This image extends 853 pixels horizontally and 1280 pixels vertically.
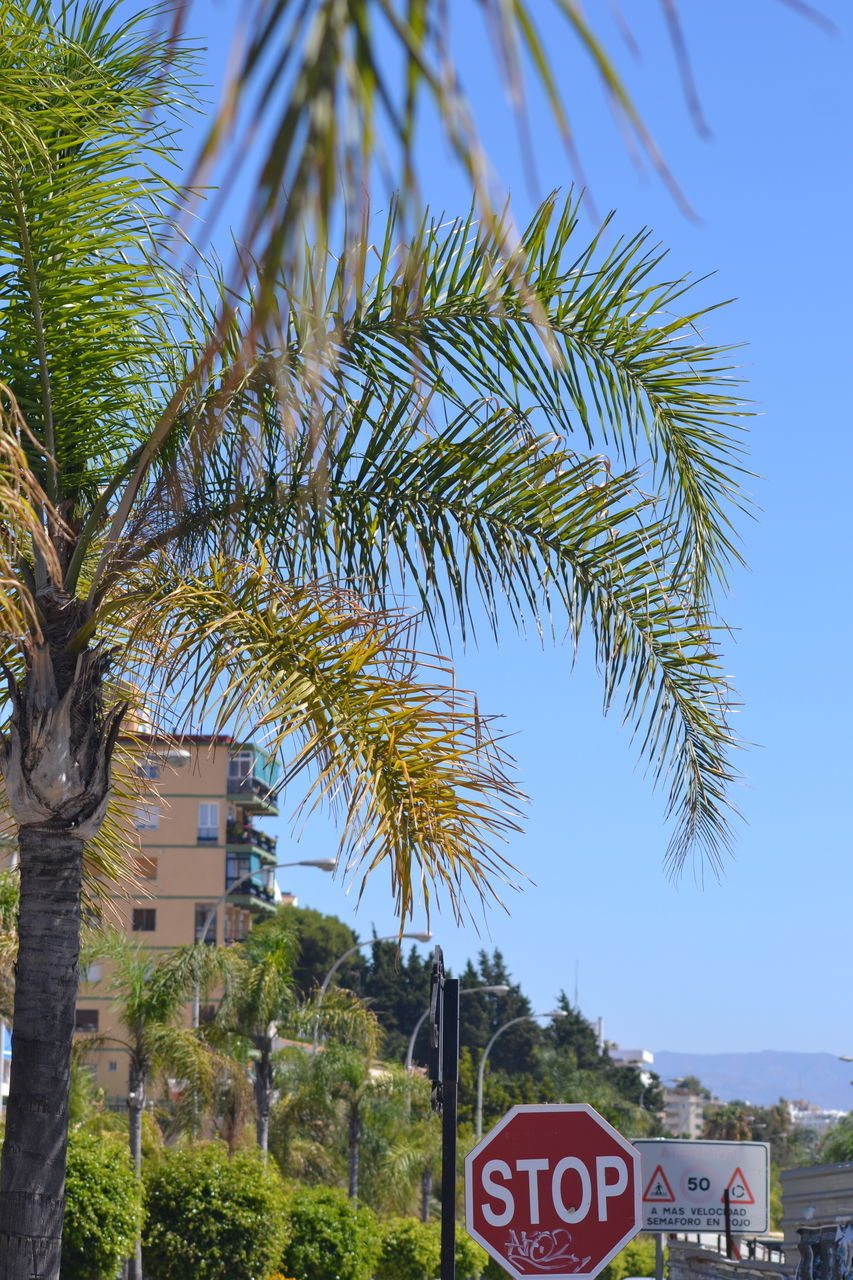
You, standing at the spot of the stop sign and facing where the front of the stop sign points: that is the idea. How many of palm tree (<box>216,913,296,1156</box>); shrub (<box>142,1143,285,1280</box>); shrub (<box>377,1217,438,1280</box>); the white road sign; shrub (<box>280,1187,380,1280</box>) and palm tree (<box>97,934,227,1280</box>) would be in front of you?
0

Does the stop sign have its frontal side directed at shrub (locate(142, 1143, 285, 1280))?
no

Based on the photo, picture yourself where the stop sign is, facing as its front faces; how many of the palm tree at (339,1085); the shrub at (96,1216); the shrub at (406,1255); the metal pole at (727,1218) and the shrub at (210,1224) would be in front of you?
0

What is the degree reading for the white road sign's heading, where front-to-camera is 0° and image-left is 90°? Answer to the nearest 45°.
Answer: approximately 0°

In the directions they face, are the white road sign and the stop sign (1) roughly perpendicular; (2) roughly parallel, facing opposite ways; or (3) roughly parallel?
roughly parallel

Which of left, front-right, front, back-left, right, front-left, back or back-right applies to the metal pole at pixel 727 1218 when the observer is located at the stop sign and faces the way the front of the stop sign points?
back

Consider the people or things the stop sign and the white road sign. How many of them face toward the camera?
2

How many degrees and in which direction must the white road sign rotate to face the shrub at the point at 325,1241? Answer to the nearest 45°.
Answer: approximately 135° to its right
